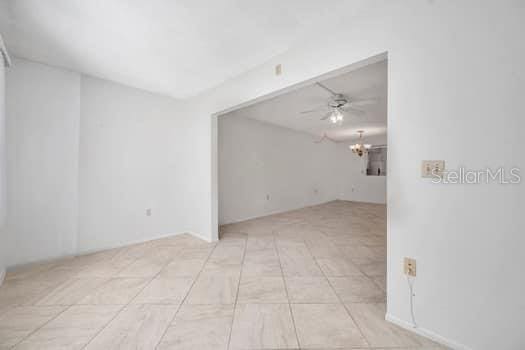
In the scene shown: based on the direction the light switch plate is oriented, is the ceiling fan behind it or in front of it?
behind

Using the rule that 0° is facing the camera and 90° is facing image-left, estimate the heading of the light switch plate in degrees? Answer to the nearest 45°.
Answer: approximately 0°

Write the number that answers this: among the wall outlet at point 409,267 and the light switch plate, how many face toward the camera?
2

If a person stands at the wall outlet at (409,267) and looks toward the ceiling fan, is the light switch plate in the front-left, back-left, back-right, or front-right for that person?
back-right
